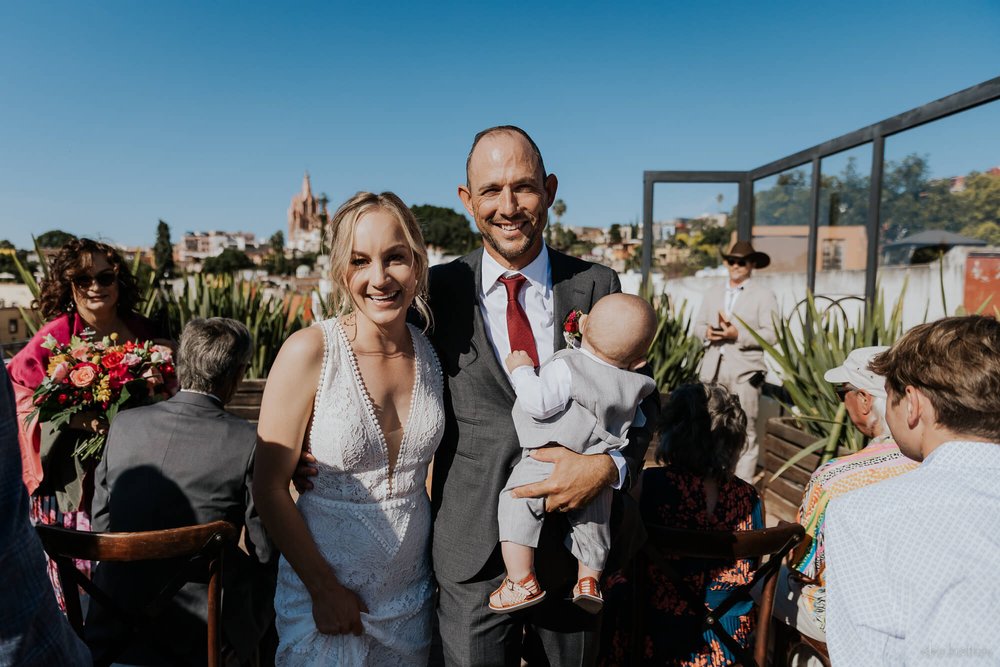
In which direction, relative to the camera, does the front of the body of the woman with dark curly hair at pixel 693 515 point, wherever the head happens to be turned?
away from the camera

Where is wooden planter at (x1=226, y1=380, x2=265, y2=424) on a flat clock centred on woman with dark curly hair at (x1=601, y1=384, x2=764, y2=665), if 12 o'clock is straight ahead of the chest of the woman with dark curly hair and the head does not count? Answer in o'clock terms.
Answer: The wooden planter is roughly at 10 o'clock from the woman with dark curly hair.

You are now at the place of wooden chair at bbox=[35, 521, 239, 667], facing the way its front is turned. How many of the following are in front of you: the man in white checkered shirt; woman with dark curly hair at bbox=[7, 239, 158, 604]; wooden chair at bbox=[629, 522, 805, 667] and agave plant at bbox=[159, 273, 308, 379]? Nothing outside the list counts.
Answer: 2

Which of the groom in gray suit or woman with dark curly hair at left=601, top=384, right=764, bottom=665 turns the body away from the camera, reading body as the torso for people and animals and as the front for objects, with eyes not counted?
the woman with dark curly hair

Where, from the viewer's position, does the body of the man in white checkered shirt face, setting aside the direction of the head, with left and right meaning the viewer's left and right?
facing away from the viewer and to the left of the viewer

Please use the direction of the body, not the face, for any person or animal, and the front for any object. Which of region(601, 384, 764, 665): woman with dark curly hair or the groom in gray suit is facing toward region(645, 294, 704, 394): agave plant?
the woman with dark curly hair

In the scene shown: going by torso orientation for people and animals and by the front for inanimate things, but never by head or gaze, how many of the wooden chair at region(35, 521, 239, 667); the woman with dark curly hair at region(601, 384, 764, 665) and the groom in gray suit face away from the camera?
2

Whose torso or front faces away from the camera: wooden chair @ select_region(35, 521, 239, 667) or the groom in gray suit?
the wooden chair

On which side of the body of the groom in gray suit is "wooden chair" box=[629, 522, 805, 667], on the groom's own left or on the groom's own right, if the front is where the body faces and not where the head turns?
on the groom's own left

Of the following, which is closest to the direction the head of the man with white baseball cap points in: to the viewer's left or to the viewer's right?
to the viewer's left

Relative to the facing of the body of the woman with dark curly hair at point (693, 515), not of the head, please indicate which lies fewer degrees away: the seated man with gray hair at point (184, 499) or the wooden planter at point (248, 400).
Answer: the wooden planter

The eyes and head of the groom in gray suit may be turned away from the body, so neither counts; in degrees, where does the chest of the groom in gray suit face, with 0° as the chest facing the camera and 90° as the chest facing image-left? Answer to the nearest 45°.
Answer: approximately 0°

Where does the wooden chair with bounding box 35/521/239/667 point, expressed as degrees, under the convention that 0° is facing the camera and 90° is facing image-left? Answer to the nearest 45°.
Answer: approximately 180°
